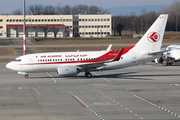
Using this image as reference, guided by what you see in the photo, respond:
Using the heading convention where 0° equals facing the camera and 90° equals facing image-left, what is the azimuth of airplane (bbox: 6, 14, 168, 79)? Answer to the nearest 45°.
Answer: approximately 90°
